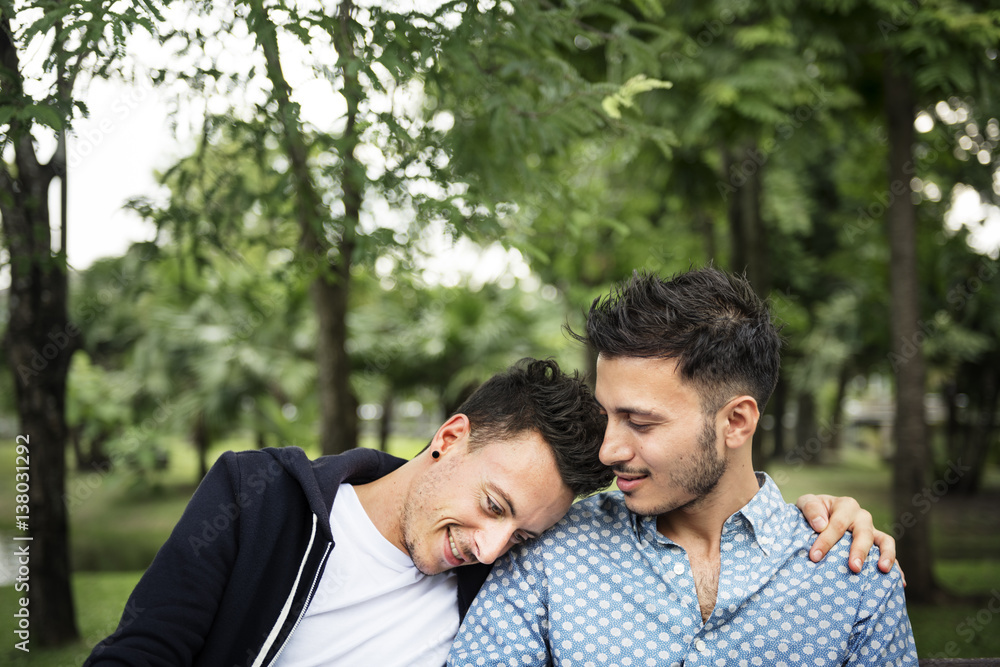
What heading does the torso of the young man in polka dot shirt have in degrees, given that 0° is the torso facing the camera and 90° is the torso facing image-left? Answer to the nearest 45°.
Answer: approximately 0°

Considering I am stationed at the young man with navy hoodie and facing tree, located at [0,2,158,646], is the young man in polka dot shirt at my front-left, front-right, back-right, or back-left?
back-right

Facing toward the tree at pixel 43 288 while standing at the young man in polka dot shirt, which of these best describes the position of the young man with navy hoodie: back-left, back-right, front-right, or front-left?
front-left

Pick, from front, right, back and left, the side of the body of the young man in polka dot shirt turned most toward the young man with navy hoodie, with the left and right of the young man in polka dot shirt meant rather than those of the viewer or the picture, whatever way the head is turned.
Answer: right

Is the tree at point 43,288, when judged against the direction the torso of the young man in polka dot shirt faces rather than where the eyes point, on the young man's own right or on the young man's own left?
on the young man's own right

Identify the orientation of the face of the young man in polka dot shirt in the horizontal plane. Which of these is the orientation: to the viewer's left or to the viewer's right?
to the viewer's left

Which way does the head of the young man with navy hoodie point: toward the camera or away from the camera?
toward the camera

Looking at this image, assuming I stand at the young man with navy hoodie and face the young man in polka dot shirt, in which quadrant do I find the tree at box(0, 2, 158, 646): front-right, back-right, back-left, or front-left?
back-left
